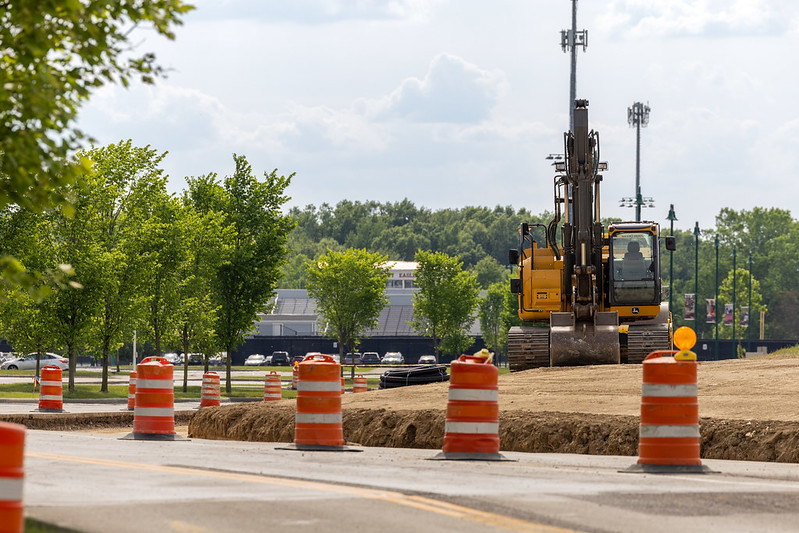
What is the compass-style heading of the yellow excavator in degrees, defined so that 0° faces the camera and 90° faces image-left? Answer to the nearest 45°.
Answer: approximately 0°

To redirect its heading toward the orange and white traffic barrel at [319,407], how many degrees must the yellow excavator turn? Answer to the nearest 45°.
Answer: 0° — it already faces it

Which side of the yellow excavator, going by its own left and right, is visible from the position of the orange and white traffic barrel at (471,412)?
front

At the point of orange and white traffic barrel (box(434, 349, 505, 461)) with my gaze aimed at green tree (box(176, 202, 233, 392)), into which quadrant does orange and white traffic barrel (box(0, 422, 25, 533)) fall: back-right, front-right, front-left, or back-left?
back-left

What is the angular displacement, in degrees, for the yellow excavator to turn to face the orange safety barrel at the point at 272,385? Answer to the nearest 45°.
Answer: approximately 90° to its right

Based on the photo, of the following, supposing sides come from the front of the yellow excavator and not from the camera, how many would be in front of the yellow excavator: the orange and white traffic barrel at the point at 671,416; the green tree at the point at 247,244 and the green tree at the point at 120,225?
1

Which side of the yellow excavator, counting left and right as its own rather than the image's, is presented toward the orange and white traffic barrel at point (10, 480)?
front

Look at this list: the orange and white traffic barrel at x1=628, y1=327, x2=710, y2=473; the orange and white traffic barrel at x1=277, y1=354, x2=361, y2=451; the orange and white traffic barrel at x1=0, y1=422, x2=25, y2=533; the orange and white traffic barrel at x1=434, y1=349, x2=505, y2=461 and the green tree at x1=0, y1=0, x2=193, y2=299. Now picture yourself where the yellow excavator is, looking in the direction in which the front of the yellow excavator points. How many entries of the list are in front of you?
5

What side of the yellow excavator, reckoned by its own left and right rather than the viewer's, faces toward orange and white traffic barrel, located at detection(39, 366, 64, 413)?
right

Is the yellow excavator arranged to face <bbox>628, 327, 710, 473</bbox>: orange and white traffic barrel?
yes

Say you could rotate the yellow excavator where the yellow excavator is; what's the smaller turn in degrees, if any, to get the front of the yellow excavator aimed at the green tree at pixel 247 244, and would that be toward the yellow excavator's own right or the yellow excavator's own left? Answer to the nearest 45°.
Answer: approximately 135° to the yellow excavator's own right
